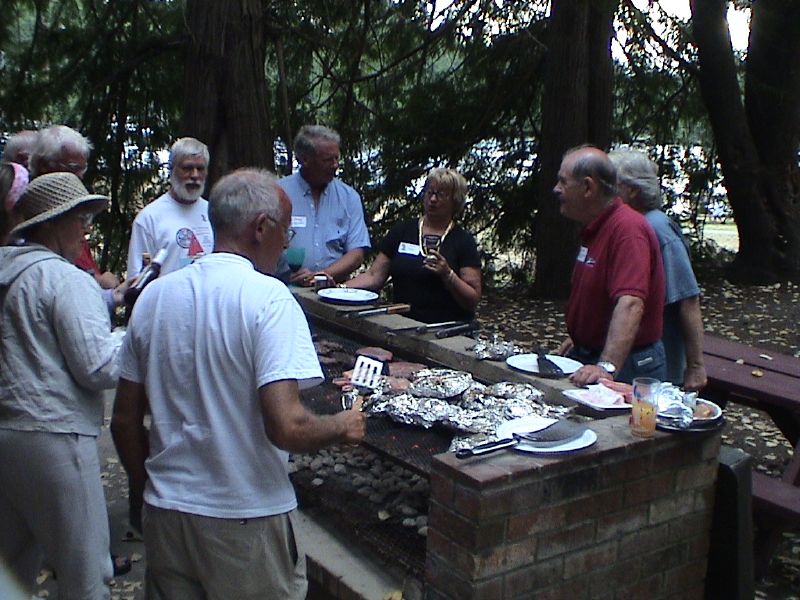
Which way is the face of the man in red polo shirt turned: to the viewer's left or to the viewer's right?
to the viewer's left

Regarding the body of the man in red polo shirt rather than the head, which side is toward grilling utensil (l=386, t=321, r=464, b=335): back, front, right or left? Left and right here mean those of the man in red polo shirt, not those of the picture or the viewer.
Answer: front

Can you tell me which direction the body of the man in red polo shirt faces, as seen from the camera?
to the viewer's left

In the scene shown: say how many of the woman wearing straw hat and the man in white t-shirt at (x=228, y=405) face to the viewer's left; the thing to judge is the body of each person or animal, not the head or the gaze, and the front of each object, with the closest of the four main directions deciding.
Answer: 0

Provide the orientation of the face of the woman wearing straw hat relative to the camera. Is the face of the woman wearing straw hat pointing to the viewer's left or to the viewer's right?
to the viewer's right

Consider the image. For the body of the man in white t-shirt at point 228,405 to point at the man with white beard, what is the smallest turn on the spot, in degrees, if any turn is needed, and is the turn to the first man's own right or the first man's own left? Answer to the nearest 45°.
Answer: approximately 45° to the first man's own left

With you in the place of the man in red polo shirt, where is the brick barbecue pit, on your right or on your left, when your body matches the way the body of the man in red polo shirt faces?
on your left

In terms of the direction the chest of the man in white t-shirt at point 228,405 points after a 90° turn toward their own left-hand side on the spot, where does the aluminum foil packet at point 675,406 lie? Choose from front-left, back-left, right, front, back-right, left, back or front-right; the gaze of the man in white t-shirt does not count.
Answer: back-right

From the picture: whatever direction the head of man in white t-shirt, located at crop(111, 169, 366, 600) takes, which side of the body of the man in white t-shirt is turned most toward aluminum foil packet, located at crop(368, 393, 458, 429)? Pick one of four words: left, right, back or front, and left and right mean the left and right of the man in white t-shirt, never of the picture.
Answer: front

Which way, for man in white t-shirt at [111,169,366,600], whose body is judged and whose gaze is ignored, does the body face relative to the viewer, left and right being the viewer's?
facing away from the viewer and to the right of the viewer

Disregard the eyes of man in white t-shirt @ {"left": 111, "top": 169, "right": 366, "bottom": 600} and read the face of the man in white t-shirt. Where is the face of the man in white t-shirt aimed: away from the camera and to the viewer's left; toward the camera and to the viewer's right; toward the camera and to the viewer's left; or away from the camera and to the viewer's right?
away from the camera and to the viewer's right

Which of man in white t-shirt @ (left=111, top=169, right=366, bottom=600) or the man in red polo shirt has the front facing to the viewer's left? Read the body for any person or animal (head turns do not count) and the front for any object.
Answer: the man in red polo shirt

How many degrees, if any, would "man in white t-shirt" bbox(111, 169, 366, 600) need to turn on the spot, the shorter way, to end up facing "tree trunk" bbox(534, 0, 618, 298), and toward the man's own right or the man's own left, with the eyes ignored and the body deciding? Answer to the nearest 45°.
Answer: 0° — they already face it

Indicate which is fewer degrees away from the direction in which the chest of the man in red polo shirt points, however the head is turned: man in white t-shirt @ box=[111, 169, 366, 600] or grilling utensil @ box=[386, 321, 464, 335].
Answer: the grilling utensil
